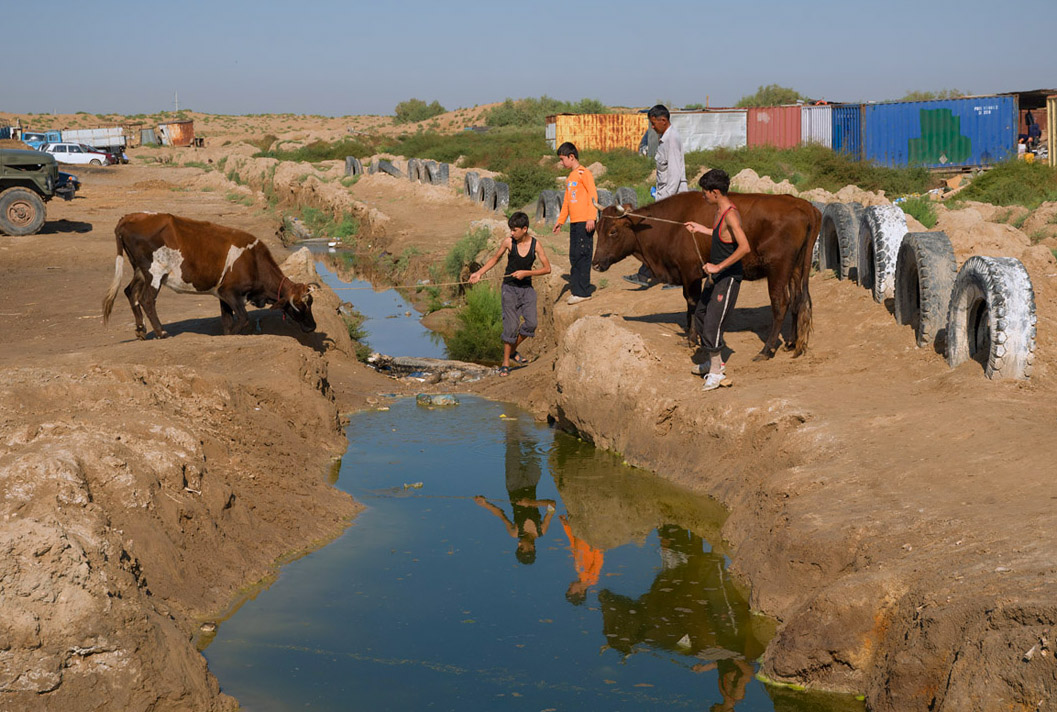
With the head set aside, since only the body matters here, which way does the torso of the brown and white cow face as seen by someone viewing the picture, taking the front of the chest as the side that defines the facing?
to the viewer's right

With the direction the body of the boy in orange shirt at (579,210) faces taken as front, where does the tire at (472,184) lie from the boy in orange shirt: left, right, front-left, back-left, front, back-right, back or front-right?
back-right

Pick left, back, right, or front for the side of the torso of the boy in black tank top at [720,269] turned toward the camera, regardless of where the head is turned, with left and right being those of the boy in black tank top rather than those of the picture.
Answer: left

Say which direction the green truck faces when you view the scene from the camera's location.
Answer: facing to the right of the viewer

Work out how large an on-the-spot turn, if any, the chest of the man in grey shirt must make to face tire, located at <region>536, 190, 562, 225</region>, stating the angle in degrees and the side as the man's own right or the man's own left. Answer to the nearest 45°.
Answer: approximately 90° to the man's own right

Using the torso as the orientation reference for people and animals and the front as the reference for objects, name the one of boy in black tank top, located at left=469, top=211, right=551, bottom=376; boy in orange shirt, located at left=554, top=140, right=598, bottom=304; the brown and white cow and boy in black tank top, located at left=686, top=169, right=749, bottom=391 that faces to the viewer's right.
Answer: the brown and white cow

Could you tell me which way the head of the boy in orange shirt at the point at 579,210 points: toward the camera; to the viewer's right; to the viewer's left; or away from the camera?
to the viewer's left

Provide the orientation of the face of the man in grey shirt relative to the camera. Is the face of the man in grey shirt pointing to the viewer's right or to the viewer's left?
to the viewer's left
